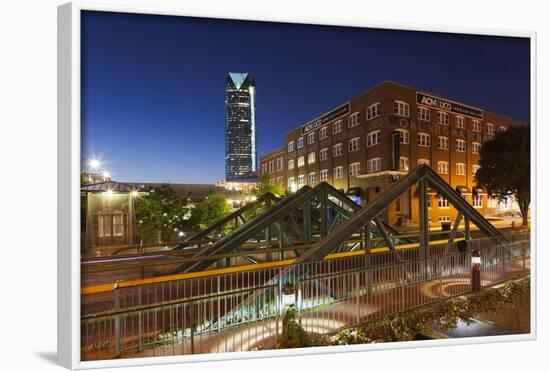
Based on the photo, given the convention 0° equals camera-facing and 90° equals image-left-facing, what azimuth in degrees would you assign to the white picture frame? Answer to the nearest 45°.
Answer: approximately 315°
